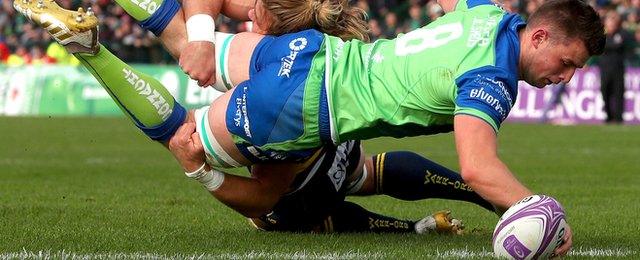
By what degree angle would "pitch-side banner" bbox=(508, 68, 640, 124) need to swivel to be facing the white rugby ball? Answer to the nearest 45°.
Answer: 0° — it already faces it

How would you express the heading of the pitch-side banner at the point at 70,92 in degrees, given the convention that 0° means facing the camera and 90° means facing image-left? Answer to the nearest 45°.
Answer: approximately 0°

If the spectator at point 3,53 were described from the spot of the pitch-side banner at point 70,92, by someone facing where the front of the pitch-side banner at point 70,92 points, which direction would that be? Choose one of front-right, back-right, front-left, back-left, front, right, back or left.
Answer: back-right
